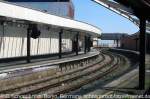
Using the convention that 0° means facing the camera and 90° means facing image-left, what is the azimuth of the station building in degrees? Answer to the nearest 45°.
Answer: approximately 315°
